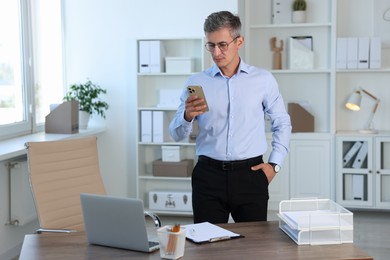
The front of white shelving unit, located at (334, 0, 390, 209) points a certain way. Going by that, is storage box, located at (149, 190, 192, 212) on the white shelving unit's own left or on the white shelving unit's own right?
on the white shelving unit's own right

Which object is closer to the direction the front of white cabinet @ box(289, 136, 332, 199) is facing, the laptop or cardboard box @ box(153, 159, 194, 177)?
the laptop

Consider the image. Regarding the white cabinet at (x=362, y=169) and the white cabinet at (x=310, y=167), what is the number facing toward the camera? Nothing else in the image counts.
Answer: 2

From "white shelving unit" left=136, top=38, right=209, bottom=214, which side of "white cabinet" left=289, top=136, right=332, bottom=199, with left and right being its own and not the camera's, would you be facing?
right

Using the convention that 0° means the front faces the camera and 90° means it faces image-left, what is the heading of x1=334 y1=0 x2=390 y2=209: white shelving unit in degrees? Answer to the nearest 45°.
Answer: approximately 0°

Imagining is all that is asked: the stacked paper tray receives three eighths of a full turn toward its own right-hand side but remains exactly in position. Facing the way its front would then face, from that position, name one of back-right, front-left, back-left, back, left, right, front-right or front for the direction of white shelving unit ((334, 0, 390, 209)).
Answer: front

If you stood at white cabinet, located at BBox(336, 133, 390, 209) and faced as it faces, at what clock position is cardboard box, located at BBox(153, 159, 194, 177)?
The cardboard box is roughly at 2 o'clock from the white cabinet.

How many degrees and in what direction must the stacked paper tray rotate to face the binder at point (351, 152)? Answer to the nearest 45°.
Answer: approximately 135° to its right

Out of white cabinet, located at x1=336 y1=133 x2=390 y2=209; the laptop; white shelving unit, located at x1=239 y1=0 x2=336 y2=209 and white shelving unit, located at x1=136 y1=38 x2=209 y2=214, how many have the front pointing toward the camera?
3

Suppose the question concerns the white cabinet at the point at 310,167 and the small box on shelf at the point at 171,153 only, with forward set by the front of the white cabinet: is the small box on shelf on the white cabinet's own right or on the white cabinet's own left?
on the white cabinet's own right

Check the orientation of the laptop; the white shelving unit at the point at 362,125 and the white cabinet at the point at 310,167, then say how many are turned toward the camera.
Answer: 2
